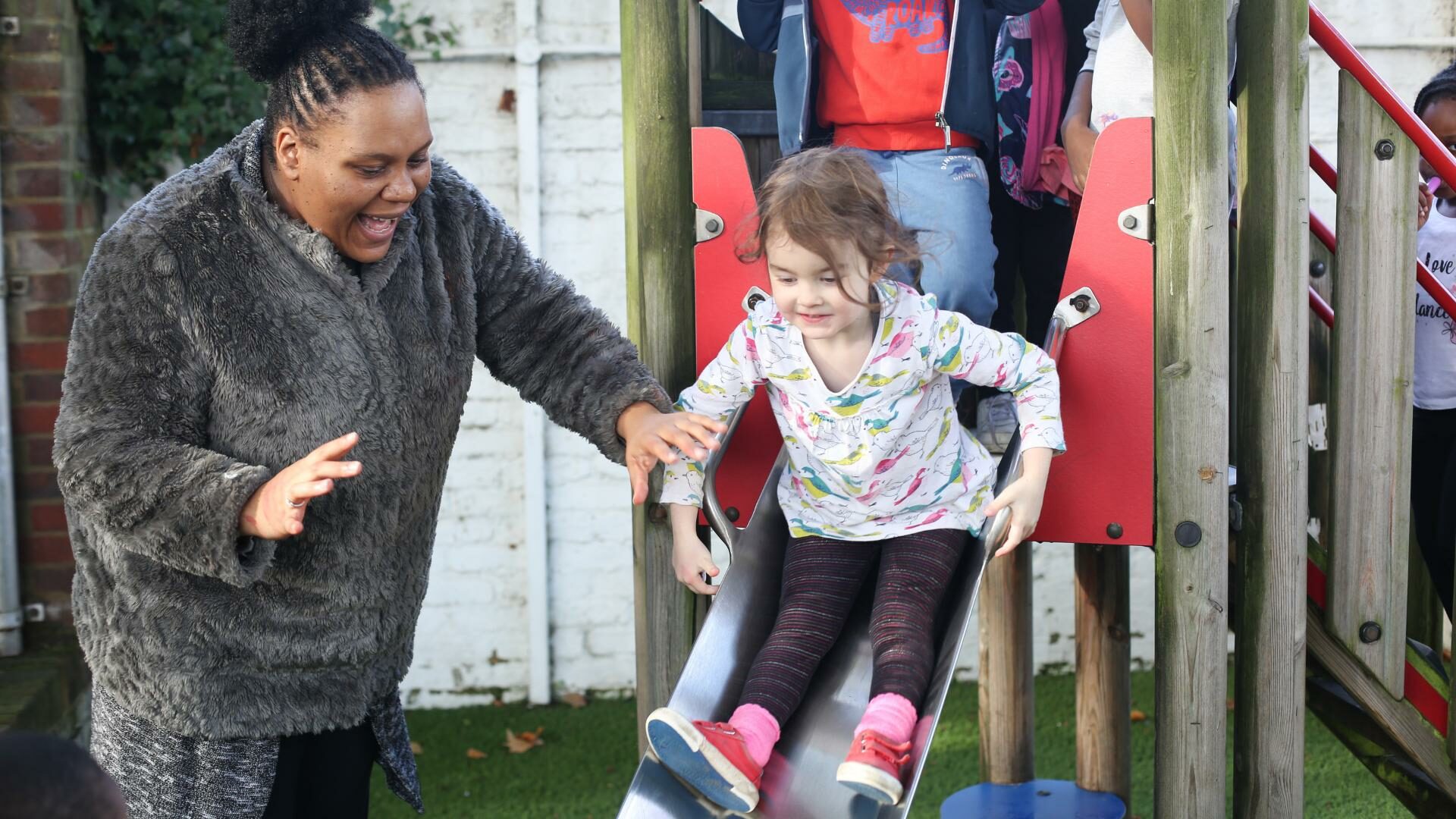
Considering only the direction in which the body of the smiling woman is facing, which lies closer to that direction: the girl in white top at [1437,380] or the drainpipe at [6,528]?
the girl in white top

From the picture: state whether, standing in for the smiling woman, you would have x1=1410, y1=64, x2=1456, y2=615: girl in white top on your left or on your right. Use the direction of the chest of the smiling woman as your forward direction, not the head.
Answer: on your left

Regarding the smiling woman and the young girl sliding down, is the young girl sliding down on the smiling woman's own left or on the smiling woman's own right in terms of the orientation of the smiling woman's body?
on the smiling woman's own left

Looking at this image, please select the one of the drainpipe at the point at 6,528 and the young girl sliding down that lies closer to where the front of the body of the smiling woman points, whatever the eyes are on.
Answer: the young girl sliding down

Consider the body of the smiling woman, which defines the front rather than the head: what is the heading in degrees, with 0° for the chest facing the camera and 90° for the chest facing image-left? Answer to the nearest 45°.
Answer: approximately 315°

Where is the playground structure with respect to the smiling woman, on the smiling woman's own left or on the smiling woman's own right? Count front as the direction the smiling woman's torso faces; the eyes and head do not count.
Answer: on the smiling woman's own left

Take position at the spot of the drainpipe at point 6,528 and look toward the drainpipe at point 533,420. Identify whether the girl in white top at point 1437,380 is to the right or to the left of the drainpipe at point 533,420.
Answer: right
